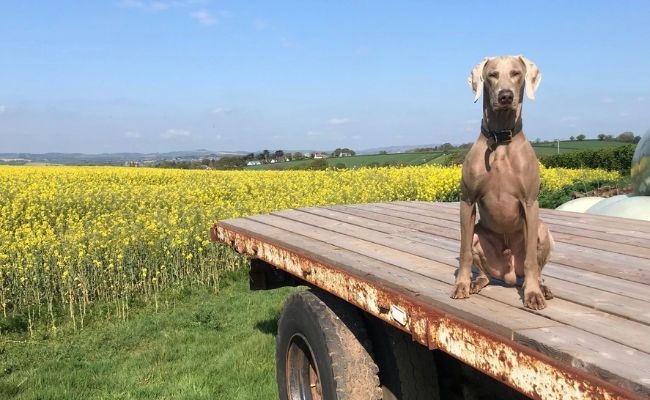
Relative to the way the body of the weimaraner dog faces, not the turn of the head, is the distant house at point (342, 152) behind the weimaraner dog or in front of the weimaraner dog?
behind

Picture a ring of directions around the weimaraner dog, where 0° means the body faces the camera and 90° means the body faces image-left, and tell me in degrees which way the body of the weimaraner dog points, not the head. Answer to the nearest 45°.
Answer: approximately 0°
